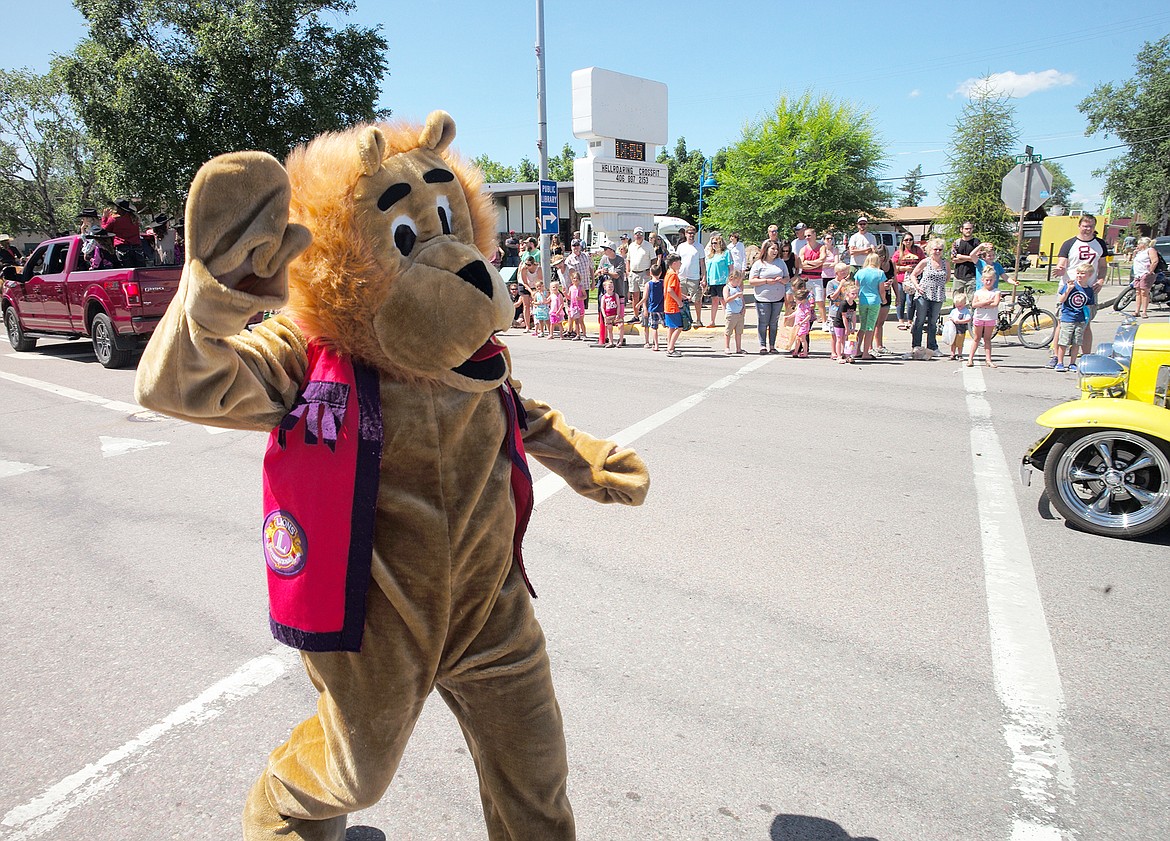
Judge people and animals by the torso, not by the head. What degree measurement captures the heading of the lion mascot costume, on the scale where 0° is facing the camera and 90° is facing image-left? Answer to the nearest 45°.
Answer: approximately 315°

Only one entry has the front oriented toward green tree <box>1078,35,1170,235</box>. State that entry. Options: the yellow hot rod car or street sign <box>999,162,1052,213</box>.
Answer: the street sign

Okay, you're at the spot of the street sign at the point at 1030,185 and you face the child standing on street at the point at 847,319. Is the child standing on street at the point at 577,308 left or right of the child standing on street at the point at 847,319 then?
right

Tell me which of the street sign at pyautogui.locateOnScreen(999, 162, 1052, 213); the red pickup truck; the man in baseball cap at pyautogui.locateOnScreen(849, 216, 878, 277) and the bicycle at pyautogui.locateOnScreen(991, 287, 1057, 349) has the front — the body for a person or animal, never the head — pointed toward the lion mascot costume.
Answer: the man in baseball cap

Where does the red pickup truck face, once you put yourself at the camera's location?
facing away from the viewer and to the left of the viewer

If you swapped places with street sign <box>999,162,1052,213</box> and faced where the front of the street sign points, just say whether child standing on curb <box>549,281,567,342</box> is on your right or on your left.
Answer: on your left

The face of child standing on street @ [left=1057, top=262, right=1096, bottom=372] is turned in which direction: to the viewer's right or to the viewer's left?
to the viewer's left

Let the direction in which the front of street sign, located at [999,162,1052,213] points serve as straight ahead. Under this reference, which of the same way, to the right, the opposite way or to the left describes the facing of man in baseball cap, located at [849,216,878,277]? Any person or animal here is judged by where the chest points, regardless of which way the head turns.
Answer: the opposite way

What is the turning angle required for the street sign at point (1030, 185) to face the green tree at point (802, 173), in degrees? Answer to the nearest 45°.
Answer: approximately 45° to its left

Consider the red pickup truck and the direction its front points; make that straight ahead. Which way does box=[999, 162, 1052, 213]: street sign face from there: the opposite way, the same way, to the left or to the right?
to the right

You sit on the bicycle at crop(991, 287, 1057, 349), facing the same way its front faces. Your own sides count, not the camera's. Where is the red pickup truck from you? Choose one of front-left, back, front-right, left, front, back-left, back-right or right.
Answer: back-right
